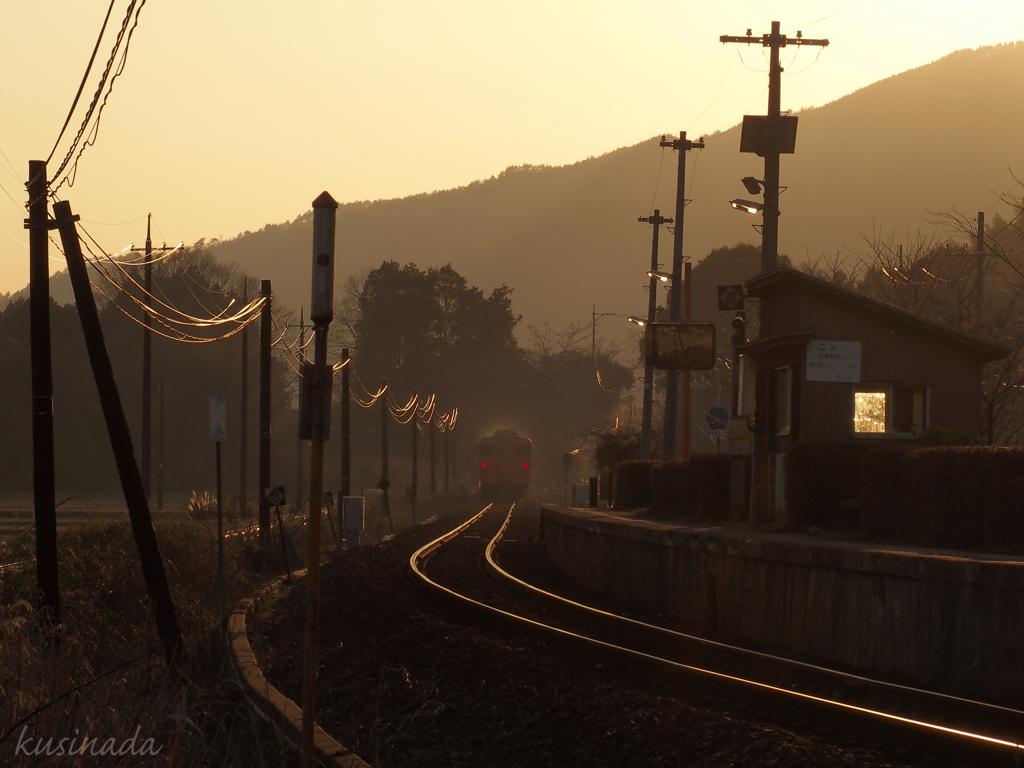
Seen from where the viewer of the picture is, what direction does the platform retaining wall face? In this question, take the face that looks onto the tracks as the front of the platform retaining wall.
facing the viewer and to the left of the viewer

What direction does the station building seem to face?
to the viewer's left

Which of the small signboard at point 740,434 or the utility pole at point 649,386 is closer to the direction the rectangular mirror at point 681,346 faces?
the small signboard

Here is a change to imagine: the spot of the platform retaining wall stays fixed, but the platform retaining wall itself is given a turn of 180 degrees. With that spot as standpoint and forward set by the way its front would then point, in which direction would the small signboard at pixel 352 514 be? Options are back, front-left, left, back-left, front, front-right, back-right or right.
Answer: left

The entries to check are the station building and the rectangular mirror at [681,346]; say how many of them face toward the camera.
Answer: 1

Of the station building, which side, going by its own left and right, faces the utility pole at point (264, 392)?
front

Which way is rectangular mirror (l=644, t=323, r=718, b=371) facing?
toward the camera

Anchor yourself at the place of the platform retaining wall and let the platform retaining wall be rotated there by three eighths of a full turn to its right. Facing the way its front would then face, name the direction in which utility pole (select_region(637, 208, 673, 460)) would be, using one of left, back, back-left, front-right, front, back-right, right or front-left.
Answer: front

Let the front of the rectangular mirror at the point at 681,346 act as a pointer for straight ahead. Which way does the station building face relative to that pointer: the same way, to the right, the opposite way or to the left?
to the right

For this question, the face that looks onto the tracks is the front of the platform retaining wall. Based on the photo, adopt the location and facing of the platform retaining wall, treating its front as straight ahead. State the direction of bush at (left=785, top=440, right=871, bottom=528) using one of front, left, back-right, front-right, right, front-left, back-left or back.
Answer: back-right

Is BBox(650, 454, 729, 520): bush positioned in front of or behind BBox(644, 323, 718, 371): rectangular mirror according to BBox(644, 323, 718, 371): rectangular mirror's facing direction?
in front
